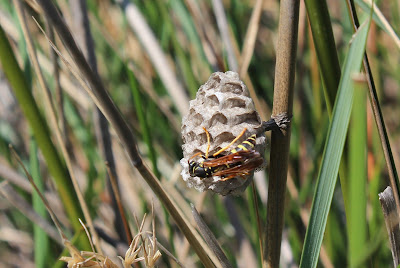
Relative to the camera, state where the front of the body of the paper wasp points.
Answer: to the viewer's left
